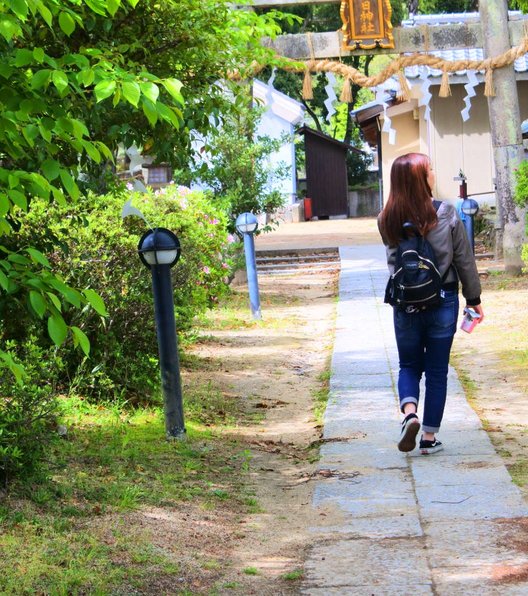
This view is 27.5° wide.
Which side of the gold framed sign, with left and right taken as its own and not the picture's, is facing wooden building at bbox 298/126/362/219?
back

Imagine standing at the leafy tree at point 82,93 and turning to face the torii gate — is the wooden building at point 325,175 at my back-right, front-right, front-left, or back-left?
front-left

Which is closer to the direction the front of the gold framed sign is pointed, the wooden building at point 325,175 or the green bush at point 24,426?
the green bush

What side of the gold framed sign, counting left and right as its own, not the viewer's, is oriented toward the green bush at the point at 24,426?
front

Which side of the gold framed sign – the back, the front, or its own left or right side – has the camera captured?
front

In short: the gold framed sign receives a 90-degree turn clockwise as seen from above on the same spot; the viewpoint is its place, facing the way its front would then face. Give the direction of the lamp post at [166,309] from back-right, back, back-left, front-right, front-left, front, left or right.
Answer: left

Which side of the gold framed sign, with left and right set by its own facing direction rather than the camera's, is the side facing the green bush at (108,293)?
front

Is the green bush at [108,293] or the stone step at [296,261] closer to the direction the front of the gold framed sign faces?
the green bush

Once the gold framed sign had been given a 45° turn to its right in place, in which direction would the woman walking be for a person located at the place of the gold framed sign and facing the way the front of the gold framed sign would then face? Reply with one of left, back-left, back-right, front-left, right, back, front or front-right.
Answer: front-left
